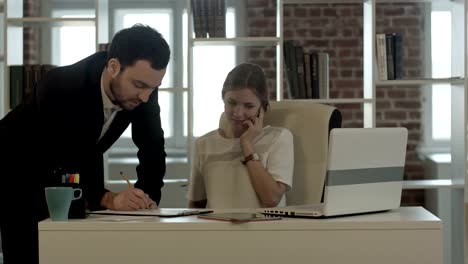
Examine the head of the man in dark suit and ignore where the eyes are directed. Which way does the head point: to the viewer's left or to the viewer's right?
to the viewer's right

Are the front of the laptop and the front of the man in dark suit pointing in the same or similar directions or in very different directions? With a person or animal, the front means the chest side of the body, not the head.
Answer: very different directions

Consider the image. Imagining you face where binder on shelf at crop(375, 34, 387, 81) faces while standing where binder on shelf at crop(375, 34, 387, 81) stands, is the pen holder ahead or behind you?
ahead

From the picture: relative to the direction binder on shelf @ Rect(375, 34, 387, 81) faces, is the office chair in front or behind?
in front

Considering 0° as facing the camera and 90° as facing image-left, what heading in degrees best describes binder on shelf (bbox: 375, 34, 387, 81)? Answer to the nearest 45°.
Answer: approximately 0°

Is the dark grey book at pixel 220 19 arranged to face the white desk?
yes

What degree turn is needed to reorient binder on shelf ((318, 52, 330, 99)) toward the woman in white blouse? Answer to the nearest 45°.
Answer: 0° — it already faces them

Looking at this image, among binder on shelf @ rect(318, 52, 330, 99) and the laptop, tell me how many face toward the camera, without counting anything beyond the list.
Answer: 1
